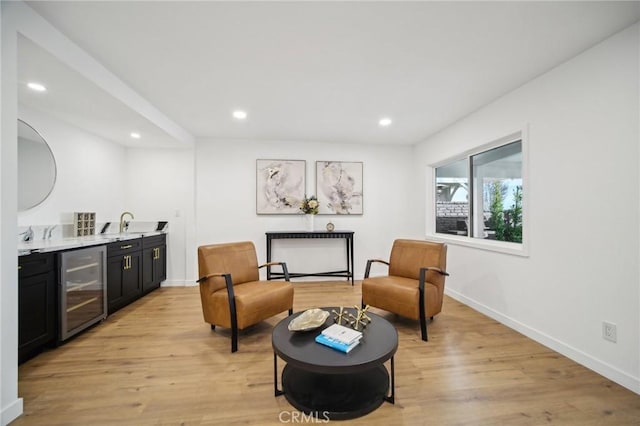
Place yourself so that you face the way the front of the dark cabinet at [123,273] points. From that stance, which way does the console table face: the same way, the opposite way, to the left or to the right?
to the right

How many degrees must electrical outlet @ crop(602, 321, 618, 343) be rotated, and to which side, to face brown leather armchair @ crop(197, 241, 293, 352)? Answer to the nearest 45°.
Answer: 0° — it already faces it

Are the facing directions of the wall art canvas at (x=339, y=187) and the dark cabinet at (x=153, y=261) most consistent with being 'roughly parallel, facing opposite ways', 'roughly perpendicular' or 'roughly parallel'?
roughly perpendicular

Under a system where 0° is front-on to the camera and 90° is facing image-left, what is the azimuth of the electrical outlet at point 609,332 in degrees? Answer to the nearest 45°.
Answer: approximately 45°

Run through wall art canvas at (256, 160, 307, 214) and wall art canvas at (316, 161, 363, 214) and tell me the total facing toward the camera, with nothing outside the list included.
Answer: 2

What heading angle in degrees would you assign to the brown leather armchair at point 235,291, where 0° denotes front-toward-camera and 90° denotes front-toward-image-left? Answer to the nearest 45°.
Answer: approximately 315°

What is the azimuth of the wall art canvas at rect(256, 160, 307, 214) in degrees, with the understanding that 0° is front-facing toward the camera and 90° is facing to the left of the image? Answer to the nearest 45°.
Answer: approximately 0°

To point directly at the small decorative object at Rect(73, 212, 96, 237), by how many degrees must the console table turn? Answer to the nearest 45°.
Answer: approximately 90° to its right

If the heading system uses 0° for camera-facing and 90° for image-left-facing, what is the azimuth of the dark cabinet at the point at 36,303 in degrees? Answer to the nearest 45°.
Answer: approximately 315°

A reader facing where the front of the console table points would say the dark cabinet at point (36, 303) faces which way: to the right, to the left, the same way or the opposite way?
to the left

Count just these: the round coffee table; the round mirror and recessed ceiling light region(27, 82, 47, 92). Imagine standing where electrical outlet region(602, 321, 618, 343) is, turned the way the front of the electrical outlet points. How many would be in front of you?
3

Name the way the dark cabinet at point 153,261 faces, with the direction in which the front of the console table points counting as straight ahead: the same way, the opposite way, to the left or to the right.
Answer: to the left

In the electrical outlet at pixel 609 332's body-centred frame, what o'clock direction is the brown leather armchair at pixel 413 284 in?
The brown leather armchair is roughly at 1 o'clock from the electrical outlet.

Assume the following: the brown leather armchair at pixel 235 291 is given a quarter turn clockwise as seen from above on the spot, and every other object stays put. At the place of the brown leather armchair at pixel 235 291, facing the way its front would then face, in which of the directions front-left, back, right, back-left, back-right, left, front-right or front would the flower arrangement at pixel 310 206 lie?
back
